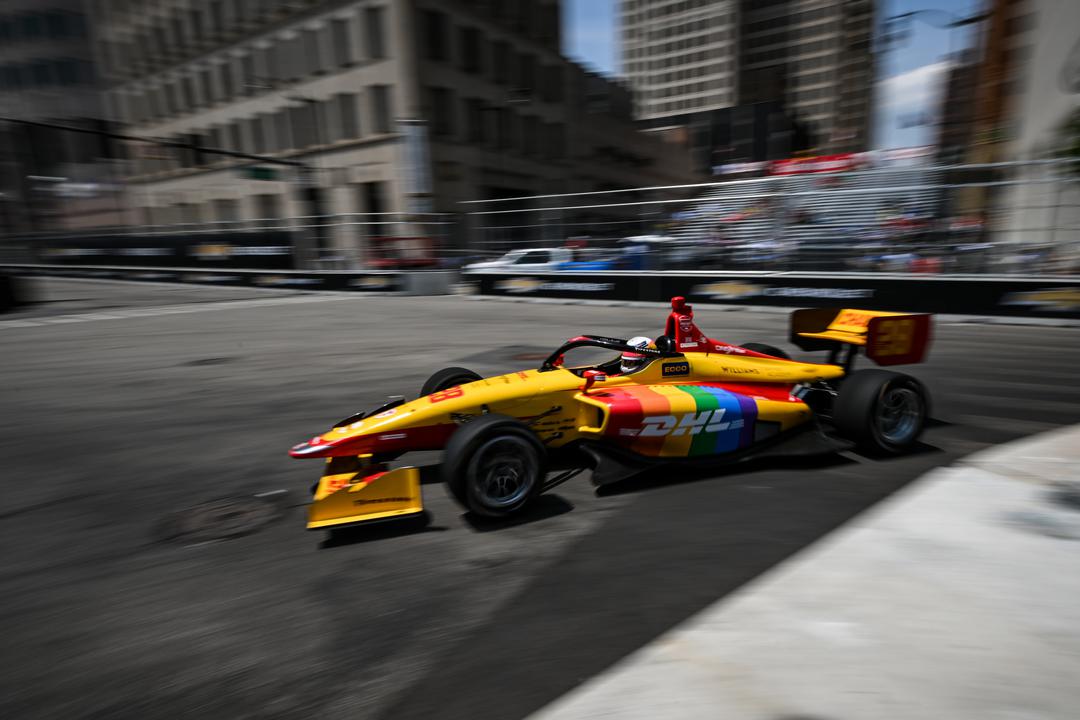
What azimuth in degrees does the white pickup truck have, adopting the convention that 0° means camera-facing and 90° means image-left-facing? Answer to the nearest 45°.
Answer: approximately 90°

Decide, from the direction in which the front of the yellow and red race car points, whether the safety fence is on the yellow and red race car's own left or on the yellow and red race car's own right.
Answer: on the yellow and red race car's own right

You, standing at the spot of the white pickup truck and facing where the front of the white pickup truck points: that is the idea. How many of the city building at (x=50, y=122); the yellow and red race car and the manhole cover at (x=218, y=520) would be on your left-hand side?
2

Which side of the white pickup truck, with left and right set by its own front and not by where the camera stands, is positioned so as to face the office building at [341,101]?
right

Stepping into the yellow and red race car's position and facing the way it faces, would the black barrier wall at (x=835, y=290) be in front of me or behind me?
behind

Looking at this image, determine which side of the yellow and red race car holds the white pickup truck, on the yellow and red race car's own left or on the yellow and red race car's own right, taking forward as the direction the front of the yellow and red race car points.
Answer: on the yellow and red race car's own right

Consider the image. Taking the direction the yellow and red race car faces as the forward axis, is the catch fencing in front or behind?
behind

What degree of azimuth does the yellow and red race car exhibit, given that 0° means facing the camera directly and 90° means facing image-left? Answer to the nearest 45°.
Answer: approximately 45°

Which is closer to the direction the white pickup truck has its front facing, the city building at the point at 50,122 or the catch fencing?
the city building
